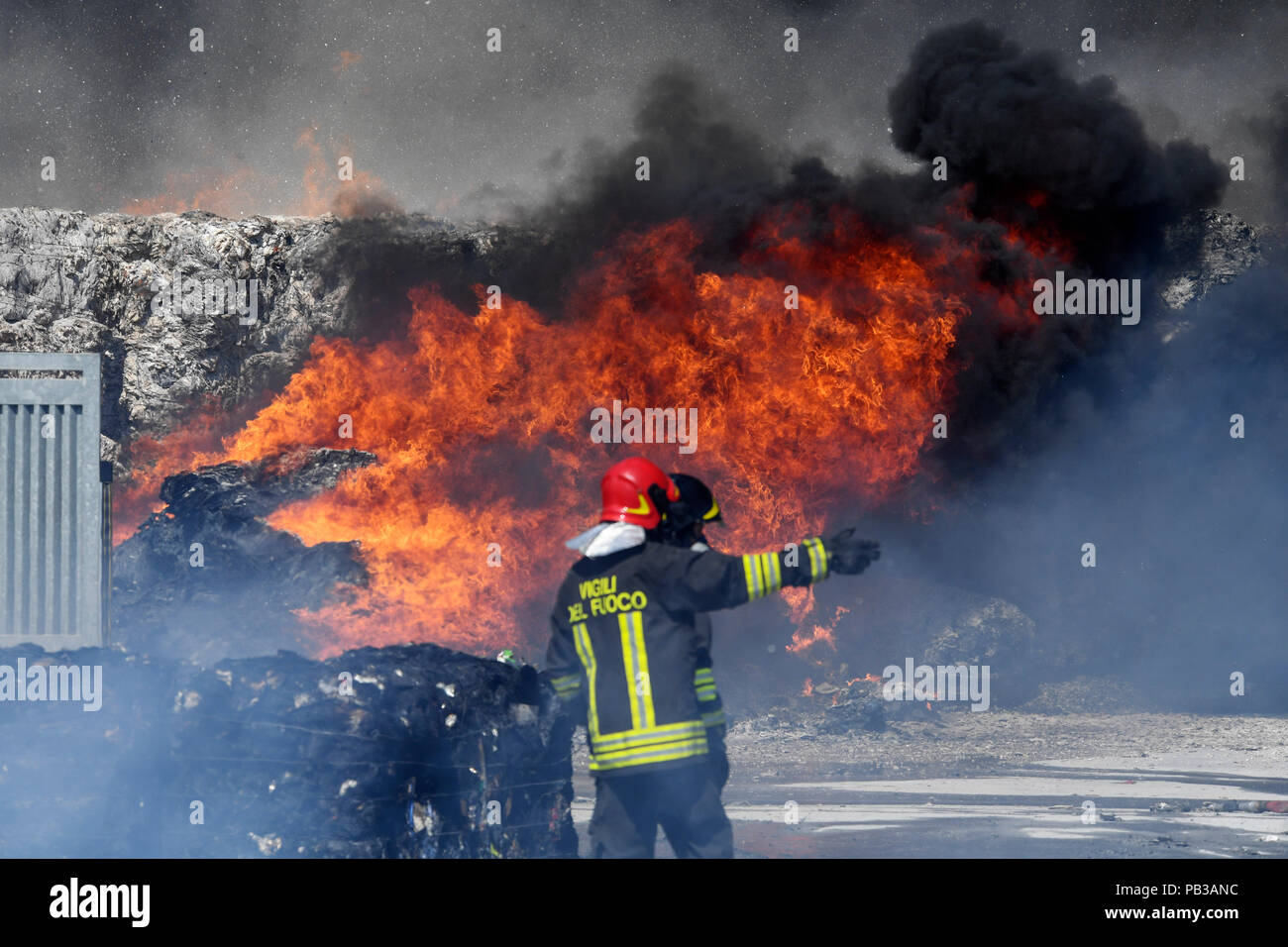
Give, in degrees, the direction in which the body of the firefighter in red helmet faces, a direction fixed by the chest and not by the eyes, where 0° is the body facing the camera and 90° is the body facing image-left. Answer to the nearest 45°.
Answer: approximately 225°

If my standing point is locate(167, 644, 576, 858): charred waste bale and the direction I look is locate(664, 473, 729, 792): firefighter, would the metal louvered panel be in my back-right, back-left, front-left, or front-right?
back-left

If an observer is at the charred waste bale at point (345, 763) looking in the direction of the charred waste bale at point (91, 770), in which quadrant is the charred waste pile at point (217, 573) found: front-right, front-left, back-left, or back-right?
front-right

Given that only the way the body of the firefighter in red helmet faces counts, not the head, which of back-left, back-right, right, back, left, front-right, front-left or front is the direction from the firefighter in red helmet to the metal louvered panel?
left

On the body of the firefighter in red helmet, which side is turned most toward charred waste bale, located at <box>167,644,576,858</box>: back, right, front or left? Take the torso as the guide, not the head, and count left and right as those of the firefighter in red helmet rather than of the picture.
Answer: left

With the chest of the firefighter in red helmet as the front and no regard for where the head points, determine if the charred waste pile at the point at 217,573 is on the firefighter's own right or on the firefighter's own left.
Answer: on the firefighter's own left
